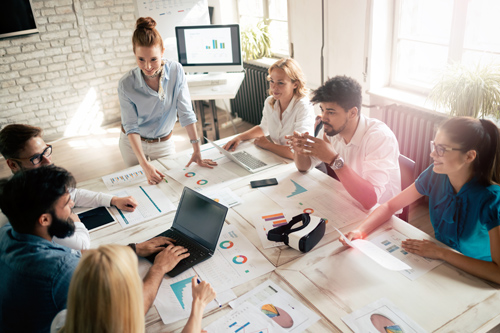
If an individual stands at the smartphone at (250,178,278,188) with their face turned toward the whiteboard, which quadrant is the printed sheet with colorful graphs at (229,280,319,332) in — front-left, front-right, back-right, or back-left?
back-left

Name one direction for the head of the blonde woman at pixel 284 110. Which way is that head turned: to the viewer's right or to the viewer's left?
to the viewer's left

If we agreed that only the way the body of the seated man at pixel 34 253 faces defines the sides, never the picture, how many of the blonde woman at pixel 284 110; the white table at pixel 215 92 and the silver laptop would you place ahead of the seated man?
3

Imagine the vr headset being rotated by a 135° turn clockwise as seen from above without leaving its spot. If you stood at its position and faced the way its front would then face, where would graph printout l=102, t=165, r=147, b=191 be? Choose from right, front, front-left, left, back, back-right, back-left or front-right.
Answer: front-right

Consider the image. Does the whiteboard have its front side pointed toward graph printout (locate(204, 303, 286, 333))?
yes

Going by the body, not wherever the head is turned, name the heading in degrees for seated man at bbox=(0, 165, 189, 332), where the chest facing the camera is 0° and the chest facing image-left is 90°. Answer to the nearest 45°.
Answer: approximately 225°

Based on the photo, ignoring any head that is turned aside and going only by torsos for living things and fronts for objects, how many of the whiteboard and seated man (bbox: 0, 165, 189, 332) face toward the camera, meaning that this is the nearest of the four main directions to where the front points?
1

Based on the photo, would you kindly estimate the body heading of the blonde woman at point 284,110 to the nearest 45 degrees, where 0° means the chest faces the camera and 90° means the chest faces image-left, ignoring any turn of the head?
approximately 45°

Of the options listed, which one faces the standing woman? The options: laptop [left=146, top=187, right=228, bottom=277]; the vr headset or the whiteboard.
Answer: the whiteboard
